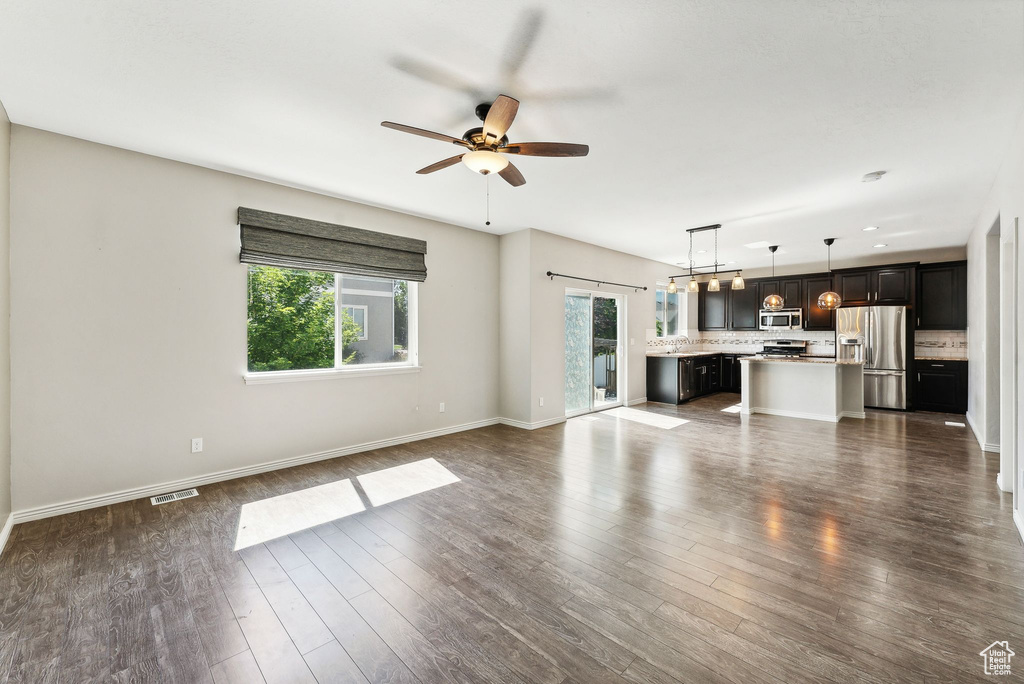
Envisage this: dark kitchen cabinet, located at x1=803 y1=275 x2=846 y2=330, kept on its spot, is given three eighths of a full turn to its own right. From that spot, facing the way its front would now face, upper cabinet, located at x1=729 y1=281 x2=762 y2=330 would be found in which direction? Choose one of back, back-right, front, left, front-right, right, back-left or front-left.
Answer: front-left

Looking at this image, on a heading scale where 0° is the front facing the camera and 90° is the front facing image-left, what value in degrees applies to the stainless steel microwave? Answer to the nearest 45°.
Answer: approximately 0°

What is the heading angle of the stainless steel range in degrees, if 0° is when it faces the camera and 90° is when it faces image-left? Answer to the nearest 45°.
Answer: approximately 0°

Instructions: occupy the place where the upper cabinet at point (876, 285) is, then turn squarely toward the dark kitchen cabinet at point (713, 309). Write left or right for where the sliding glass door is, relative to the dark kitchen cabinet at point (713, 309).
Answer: left

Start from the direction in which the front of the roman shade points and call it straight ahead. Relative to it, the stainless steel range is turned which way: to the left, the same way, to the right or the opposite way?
to the right

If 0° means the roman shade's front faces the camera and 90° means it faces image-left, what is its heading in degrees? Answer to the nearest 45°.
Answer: approximately 315°

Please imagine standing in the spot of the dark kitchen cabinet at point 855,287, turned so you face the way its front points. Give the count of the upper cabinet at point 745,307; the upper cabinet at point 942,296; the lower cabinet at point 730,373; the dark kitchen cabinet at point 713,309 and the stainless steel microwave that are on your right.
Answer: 4

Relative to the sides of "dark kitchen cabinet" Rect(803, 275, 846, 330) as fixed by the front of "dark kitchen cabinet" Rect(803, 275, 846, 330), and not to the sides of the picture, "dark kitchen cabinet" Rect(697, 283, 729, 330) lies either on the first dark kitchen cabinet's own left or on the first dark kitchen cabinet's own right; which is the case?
on the first dark kitchen cabinet's own right
